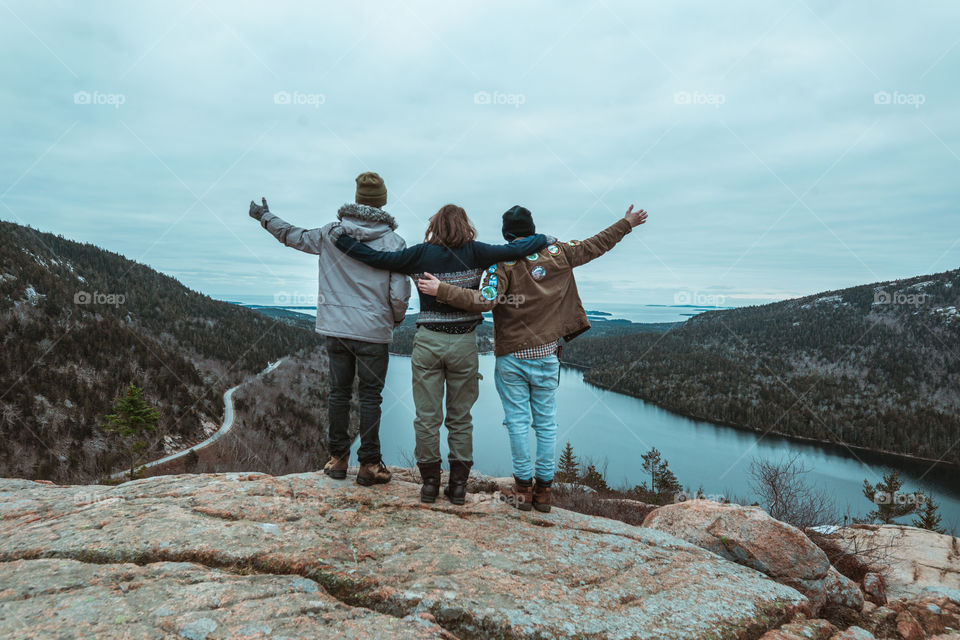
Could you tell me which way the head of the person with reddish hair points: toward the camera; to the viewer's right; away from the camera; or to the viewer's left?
away from the camera

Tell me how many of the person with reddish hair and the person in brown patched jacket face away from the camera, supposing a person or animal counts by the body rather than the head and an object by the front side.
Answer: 2

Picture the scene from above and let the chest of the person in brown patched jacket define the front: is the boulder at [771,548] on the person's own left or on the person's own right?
on the person's own right

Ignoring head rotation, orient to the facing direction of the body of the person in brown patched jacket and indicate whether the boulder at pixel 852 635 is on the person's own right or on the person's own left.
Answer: on the person's own right

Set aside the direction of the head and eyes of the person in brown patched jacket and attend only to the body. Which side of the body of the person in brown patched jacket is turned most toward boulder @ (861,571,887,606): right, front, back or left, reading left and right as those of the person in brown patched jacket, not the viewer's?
right

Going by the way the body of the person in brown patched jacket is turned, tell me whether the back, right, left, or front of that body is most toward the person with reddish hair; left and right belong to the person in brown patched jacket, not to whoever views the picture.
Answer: left

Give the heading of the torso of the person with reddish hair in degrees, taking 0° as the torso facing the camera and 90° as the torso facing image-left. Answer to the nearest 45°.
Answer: approximately 180°

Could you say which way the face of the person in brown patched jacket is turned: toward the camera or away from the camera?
away from the camera

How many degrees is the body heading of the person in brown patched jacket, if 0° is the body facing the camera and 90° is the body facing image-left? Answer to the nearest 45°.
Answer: approximately 180°

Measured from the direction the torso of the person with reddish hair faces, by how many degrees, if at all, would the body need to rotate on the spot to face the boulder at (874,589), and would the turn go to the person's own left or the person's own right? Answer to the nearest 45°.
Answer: approximately 90° to the person's own right
